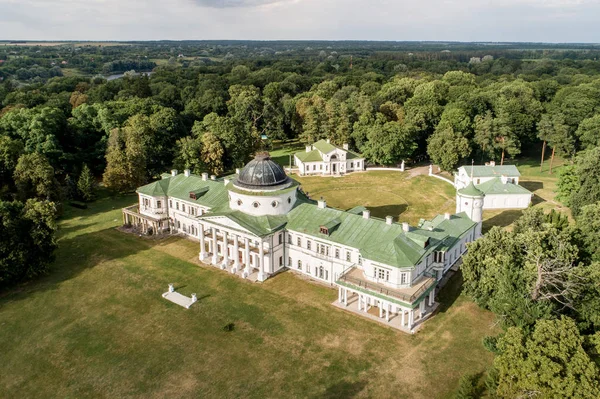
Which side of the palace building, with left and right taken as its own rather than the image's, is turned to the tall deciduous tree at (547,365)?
left

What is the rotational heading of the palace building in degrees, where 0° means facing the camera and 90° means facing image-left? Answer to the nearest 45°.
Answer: approximately 45°
